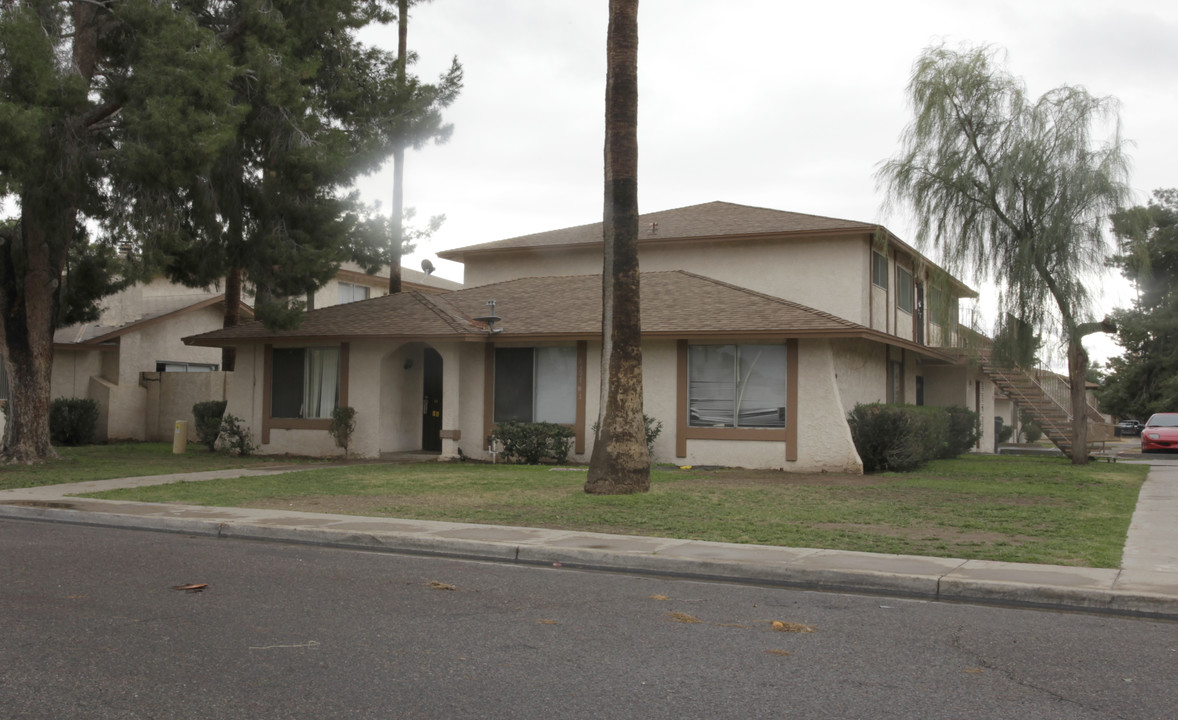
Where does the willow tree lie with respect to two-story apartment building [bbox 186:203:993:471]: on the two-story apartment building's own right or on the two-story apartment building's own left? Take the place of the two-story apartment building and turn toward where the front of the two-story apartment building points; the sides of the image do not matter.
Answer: on the two-story apartment building's own left

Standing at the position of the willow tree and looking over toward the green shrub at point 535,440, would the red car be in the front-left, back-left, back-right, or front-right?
back-right

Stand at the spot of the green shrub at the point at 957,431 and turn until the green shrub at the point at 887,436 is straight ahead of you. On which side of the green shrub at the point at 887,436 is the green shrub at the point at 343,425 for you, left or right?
right

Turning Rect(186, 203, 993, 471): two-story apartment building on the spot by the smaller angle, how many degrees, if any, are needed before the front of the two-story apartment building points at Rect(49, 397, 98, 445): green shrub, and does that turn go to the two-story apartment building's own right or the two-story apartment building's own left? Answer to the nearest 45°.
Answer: approximately 90° to the two-story apartment building's own right

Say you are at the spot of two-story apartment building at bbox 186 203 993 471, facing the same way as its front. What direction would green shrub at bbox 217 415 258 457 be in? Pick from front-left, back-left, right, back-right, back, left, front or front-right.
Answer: right

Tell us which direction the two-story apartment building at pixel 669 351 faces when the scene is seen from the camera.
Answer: facing the viewer

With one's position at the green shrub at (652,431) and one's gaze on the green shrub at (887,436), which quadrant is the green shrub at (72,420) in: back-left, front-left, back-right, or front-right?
back-left

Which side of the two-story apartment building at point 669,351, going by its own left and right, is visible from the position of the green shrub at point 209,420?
right

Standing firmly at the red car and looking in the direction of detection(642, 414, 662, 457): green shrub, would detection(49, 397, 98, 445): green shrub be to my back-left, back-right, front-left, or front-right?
front-right

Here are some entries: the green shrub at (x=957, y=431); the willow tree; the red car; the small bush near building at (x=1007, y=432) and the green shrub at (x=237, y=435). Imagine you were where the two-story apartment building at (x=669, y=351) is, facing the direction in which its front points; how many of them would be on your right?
1

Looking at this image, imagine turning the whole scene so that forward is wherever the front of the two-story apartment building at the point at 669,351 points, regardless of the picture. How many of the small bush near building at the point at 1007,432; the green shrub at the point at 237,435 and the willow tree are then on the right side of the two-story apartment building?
1
